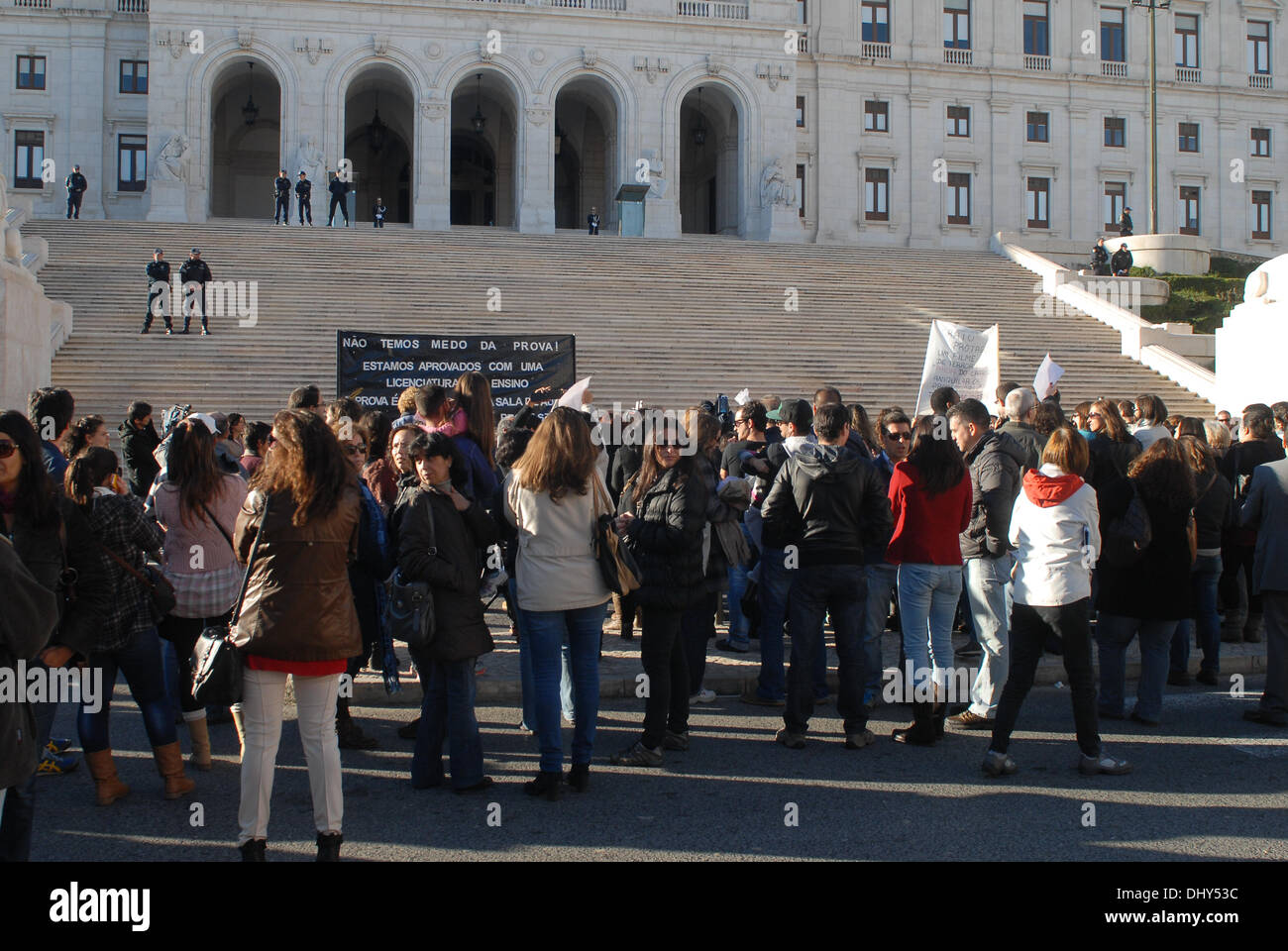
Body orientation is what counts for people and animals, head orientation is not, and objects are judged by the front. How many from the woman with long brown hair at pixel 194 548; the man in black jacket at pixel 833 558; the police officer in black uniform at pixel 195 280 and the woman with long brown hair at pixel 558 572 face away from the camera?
3

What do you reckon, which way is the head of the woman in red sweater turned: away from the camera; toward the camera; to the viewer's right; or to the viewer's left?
away from the camera

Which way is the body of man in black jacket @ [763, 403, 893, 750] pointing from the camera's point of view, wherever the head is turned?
away from the camera

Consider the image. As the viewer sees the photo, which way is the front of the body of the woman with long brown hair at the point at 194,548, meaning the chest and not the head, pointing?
away from the camera

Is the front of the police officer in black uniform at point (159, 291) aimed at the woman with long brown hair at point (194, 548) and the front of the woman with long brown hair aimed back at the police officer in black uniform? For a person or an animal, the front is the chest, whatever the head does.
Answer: yes

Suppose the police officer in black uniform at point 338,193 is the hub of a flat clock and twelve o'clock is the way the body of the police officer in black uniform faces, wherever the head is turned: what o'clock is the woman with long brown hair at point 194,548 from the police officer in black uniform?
The woman with long brown hair is roughly at 12 o'clock from the police officer in black uniform.

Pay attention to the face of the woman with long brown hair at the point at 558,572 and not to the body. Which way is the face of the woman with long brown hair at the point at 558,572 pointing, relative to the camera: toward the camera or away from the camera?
away from the camera

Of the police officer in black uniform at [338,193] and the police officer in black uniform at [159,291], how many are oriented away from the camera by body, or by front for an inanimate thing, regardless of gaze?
0

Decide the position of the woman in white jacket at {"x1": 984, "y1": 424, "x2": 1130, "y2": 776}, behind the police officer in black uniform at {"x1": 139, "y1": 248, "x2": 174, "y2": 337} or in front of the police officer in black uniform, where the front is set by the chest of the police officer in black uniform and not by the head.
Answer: in front

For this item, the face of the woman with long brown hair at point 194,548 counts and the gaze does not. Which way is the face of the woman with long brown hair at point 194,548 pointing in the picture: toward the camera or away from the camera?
away from the camera

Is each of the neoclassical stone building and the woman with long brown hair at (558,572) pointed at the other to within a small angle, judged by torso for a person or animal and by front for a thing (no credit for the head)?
yes

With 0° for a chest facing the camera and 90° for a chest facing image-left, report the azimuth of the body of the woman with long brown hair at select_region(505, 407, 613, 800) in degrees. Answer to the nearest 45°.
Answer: approximately 180°

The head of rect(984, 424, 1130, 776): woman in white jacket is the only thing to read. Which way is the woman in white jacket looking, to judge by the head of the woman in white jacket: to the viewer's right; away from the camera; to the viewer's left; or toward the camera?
away from the camera
